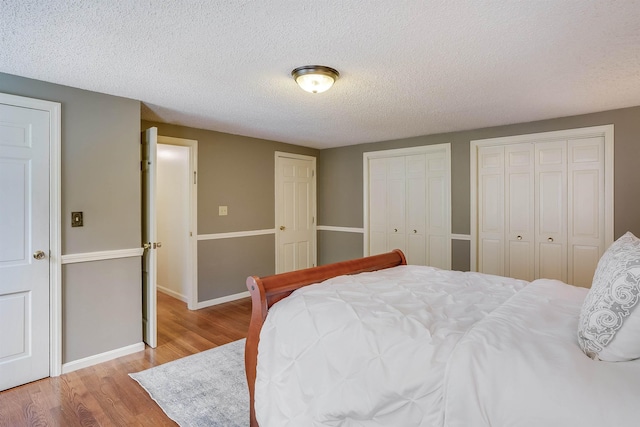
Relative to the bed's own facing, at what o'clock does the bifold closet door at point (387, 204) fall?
The bifold closet door is roughly at 1 o'clock from the bed.

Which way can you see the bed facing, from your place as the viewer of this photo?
facing away from the viewer and to the left of the viewer

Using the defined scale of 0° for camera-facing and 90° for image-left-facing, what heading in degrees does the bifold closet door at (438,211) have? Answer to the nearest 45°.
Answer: approximately 45°

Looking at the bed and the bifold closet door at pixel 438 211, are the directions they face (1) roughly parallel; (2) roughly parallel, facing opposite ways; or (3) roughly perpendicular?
roughly perpendicular

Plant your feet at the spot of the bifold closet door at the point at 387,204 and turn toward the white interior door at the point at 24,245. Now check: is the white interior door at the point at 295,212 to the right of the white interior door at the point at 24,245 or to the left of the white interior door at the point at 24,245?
right
